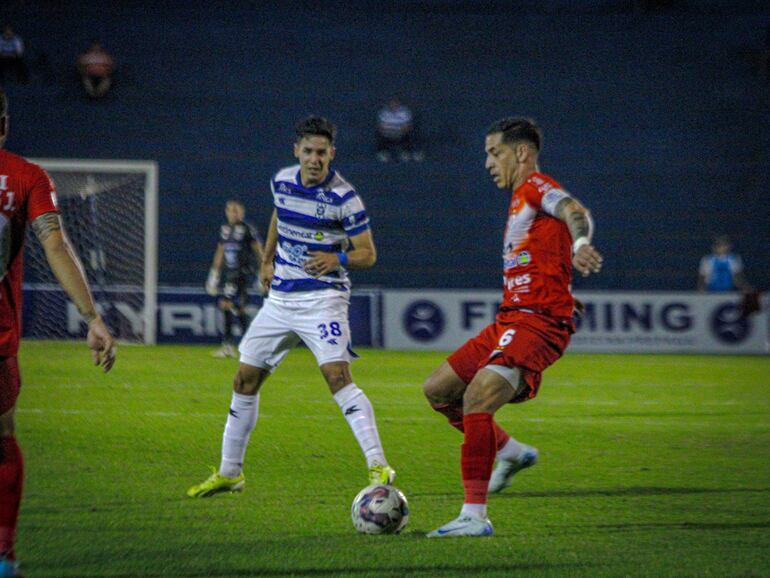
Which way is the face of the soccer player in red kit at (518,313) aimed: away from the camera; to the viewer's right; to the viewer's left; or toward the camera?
to the viewer's left

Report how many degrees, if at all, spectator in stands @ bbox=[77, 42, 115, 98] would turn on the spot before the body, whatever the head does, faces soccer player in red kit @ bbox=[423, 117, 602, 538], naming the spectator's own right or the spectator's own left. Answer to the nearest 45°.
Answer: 0° — they already face them

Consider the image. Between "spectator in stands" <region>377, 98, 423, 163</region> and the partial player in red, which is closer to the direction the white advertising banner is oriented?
the partial player in red

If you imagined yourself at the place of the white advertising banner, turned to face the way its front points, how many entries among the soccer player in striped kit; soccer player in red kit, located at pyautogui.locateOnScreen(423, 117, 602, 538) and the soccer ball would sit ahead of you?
3

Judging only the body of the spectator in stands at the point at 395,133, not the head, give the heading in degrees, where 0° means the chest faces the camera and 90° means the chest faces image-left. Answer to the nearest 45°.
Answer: approximately 0°

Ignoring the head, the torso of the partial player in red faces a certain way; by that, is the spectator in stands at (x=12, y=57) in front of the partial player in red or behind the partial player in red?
in front

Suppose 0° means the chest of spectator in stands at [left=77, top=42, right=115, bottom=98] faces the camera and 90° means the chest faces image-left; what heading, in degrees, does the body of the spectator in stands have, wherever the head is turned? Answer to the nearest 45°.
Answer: approximately 0°

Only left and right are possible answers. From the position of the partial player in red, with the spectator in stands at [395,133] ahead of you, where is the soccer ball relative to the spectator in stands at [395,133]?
right
